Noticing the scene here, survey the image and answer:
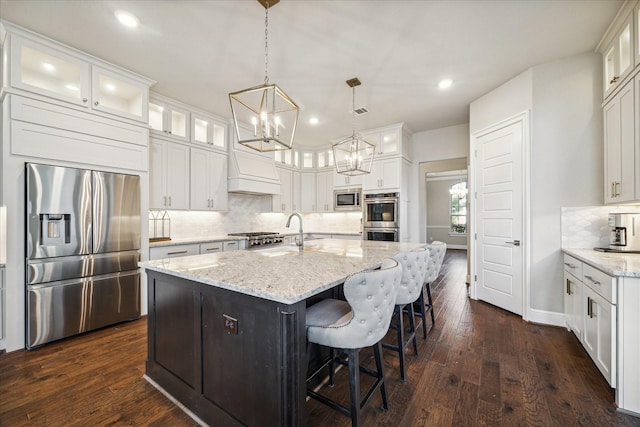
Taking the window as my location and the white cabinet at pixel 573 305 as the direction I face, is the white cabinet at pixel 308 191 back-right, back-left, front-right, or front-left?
front-right

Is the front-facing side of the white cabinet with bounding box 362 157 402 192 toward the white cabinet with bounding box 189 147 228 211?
no

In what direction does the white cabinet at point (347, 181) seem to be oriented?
toward the camera

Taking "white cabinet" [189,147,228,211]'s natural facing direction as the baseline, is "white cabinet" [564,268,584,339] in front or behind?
in front

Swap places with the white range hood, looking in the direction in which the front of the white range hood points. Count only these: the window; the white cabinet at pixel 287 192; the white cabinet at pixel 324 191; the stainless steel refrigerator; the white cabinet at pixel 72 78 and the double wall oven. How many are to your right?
2

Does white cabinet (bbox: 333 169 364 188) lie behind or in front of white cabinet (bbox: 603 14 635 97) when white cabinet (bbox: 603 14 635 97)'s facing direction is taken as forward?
in front

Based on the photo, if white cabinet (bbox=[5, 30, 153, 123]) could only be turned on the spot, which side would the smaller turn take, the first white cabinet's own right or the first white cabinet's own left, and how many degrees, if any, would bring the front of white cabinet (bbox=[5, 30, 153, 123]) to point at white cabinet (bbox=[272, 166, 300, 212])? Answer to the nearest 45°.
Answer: approximately 45° to the first white cabinet's own left

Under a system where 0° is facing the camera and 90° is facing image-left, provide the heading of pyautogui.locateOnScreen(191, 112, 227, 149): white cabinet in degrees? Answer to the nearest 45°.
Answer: approximately 315°

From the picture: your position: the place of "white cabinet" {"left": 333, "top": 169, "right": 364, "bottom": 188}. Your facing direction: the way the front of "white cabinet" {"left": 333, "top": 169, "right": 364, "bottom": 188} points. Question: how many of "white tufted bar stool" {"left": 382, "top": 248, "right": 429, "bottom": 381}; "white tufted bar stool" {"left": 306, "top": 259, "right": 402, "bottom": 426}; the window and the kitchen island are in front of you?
3

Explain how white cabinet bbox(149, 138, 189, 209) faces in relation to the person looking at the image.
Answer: facing the viewer and to the right of the viewer

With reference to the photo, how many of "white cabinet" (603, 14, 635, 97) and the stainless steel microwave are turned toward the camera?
1

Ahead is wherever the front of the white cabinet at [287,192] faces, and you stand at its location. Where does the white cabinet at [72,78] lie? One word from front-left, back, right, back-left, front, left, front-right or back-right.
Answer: right

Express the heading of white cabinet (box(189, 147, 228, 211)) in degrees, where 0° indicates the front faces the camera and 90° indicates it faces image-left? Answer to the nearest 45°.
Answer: approximately 315°

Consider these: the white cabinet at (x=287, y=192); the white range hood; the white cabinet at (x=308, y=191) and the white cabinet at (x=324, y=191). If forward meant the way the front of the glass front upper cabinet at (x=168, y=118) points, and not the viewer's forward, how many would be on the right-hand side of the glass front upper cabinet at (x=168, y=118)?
0

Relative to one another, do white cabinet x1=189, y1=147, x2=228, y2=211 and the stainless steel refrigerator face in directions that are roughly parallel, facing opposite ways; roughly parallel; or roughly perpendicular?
roughly parallel

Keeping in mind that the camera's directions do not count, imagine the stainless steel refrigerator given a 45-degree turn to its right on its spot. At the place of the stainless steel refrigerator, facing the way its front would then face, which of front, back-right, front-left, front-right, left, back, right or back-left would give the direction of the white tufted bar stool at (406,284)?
front-left

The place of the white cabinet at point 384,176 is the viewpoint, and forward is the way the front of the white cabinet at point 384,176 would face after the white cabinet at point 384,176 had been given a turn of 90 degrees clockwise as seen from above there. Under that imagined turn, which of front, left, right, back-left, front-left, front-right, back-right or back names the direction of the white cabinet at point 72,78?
front-left

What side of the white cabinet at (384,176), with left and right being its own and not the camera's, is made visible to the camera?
front

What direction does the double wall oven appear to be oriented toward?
toward the camera

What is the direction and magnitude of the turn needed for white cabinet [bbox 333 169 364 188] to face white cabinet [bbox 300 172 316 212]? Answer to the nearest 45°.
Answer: approximately 135° to its right
